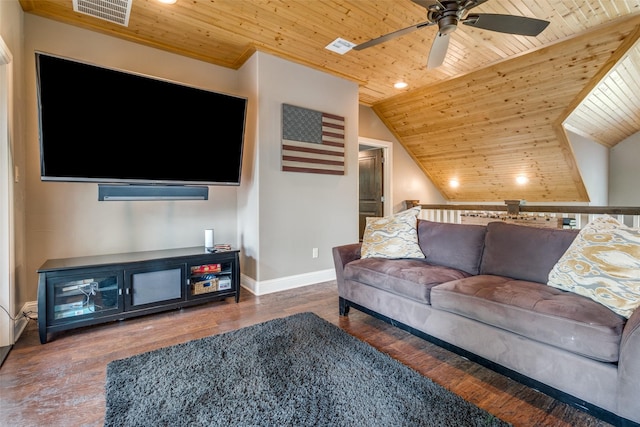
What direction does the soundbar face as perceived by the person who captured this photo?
facing the viewer

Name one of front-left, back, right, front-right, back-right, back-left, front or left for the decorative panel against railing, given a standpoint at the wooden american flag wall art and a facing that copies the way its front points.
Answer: front-left

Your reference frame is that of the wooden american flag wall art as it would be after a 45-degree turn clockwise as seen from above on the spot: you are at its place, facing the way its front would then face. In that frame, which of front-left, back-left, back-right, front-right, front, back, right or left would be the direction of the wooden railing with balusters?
left

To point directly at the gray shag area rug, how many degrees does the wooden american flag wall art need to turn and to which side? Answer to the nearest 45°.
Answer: approximately 45° to its right

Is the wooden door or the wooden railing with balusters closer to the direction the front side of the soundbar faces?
the wooden railing with balusters

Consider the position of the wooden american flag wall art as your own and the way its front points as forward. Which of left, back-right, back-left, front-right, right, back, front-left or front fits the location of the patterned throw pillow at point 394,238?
front

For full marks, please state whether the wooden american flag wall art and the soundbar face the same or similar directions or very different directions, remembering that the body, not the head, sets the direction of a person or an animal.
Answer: same or similar directions

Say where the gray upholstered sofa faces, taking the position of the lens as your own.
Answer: facing the viewer and to the left of the viewer

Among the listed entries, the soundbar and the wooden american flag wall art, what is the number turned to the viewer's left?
0

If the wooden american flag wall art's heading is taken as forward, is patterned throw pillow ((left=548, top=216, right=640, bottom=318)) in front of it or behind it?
in front

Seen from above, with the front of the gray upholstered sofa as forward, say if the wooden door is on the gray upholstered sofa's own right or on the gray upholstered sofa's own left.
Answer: on the gray upholstered sofa's own right

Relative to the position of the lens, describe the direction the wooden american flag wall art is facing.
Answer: facing the viewer and to the right of the viewer

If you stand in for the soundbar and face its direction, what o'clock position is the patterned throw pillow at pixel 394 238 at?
The patterned throw pillow is roughly at 10 o'clock from the soundbar.

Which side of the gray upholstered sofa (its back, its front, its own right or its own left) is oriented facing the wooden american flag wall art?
right

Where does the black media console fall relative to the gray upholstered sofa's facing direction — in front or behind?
in front

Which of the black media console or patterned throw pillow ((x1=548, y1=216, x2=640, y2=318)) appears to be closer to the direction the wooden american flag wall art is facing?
the patterned throw pillow

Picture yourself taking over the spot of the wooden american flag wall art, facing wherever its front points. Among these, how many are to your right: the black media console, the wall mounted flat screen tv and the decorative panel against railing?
2
